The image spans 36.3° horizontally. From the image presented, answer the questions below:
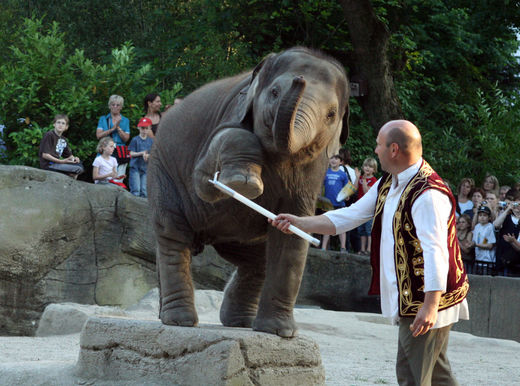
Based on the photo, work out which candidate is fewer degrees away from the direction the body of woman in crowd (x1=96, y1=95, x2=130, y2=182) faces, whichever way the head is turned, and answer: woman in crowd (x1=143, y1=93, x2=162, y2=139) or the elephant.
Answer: the elephant

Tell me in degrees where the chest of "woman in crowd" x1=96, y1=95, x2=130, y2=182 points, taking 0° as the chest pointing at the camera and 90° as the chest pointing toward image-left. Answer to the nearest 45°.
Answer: approximately 0°

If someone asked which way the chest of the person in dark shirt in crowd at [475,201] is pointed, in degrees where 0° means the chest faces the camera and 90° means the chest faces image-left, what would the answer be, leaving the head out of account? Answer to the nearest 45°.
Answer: approximately 45°

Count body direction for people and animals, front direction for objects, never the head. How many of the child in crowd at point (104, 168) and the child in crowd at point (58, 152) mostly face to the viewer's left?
0

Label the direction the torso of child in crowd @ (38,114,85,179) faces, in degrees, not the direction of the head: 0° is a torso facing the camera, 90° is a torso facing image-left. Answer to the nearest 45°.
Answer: approximately 315°

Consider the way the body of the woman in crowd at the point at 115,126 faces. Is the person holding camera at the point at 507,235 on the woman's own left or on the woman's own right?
on the woman's own left

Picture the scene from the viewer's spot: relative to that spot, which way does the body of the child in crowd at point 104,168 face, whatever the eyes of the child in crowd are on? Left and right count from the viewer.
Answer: facing the viewer and to the right of the viewer

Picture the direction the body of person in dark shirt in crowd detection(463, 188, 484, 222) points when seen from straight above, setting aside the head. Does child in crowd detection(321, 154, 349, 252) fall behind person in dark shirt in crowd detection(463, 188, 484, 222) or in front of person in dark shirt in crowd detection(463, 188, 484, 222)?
in front
